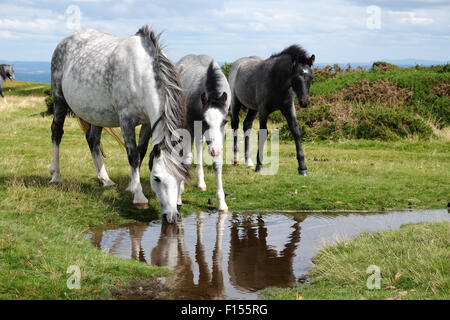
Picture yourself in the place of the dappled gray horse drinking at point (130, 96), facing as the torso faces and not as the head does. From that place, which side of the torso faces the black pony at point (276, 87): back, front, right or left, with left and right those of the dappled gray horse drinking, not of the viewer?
left

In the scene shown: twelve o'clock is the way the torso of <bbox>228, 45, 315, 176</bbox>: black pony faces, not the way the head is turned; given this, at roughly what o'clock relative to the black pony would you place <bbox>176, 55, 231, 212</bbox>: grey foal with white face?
The grey foal with white face is roughly at 2 o'clock from the black pony.

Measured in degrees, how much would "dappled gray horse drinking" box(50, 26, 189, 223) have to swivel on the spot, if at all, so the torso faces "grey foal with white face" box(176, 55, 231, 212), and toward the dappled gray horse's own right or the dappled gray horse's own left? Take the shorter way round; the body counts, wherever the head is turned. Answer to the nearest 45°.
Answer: approximately 45° to the dappled gray horse's own left

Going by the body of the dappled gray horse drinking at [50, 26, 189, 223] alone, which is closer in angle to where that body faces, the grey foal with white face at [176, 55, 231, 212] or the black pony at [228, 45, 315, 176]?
the grey foal with white face

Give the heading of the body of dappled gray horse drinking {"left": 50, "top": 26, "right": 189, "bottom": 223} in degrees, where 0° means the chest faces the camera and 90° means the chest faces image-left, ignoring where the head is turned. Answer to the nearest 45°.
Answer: approximately 315°

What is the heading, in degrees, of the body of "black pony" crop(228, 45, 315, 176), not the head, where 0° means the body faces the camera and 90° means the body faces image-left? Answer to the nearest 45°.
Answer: approximately 315°

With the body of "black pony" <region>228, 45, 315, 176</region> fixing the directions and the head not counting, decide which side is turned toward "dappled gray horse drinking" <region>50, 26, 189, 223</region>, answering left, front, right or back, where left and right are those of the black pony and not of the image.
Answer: right

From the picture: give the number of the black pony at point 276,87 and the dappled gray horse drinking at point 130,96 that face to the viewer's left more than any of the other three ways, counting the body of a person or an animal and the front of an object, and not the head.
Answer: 0
